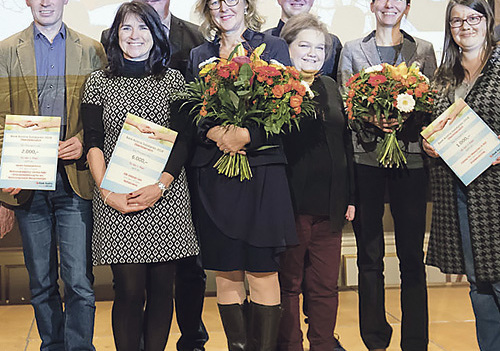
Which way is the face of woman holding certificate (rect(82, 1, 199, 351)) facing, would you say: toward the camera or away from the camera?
toward the camera

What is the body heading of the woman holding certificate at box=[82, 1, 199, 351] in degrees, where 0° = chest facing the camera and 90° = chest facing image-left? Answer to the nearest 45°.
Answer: approximately 0°

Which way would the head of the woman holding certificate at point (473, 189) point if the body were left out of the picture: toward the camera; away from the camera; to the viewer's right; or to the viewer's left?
toward the camera

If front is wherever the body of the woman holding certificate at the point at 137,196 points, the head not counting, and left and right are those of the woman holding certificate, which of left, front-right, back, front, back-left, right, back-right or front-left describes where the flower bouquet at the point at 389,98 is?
left

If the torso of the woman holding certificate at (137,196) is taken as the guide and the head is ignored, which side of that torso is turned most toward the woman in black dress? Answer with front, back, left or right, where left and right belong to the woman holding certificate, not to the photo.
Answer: left

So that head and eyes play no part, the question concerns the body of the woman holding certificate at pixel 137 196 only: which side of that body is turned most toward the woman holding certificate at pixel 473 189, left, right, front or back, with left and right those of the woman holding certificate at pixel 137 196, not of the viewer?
left
